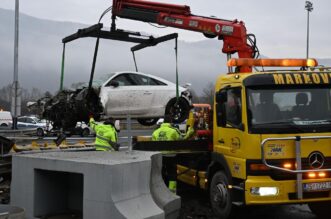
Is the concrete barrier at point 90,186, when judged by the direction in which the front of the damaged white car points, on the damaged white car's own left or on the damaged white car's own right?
on the damaged white car's own left

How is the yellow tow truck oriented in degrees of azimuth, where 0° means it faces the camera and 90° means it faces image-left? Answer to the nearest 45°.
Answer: approximately 315°

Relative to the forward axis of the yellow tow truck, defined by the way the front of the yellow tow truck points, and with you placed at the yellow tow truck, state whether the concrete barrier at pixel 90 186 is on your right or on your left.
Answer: on your right

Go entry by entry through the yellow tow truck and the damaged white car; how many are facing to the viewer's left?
1

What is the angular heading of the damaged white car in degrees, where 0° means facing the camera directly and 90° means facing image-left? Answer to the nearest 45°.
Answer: approximately 90°

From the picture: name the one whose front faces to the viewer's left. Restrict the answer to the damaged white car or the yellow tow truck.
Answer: the damaged white car
